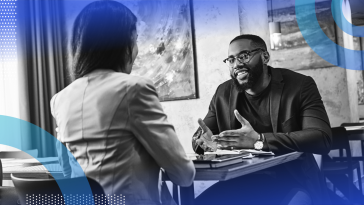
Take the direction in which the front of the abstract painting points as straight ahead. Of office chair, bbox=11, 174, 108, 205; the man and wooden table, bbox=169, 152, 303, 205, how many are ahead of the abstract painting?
3

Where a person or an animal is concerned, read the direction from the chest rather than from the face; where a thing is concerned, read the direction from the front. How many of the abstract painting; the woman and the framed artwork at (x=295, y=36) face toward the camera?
2

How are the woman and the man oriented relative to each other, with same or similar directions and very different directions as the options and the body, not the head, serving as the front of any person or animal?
very different directions

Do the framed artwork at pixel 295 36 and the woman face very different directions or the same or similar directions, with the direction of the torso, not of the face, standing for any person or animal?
very different directions

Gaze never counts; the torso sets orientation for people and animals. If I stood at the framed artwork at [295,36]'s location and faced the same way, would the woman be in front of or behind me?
in front

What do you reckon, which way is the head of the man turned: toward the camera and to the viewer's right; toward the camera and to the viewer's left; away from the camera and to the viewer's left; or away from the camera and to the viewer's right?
toward the camera and to the viewer's left

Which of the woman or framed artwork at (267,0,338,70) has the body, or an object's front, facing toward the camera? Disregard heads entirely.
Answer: the framed artwork

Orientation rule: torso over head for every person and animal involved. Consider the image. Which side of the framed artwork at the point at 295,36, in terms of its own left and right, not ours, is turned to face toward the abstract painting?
right

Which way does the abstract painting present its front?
toward the camera

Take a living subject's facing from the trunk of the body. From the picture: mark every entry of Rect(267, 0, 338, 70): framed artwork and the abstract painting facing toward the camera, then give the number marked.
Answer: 2

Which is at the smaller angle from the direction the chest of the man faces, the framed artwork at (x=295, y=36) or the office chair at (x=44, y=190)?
the office chair

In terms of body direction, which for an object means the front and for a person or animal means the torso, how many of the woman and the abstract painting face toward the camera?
1

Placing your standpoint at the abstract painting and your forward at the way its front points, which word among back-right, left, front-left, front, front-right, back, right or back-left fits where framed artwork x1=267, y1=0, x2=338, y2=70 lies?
left

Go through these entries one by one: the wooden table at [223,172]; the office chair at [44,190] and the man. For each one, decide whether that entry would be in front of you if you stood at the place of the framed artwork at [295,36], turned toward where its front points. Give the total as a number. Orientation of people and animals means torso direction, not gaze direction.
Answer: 3

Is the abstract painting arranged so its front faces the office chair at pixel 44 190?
yes

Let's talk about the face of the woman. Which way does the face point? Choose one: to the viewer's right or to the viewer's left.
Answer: to the viewer's right

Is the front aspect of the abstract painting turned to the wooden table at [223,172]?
yes

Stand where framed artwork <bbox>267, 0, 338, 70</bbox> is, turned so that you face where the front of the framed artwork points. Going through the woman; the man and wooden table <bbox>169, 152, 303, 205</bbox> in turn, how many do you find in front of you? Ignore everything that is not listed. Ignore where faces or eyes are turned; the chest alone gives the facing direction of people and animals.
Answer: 3
